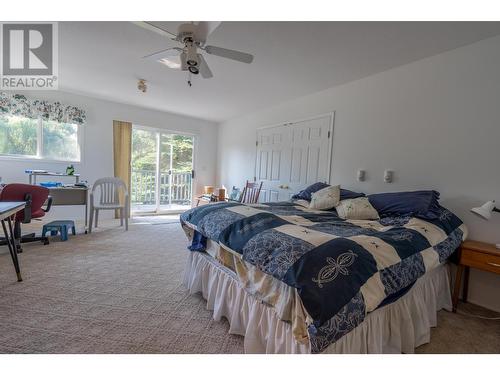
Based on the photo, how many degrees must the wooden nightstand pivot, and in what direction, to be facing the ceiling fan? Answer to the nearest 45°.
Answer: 0° — it already faces it

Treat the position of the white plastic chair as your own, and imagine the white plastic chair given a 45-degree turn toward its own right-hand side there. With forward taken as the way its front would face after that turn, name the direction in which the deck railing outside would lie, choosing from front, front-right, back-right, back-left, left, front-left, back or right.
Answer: back

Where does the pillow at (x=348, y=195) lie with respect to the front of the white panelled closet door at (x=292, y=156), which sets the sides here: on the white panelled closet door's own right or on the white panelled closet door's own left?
on the white panelled closet door's own left

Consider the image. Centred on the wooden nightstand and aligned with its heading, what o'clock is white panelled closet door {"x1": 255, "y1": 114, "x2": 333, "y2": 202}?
The white panelled closet door is roughly at 2 o'clock from the wooden nightstand.

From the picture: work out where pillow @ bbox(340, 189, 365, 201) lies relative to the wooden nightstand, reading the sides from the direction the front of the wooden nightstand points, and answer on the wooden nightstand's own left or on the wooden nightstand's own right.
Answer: on the wooden nightstand's own right

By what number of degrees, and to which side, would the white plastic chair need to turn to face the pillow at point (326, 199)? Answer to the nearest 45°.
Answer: approximately 45° to its left
